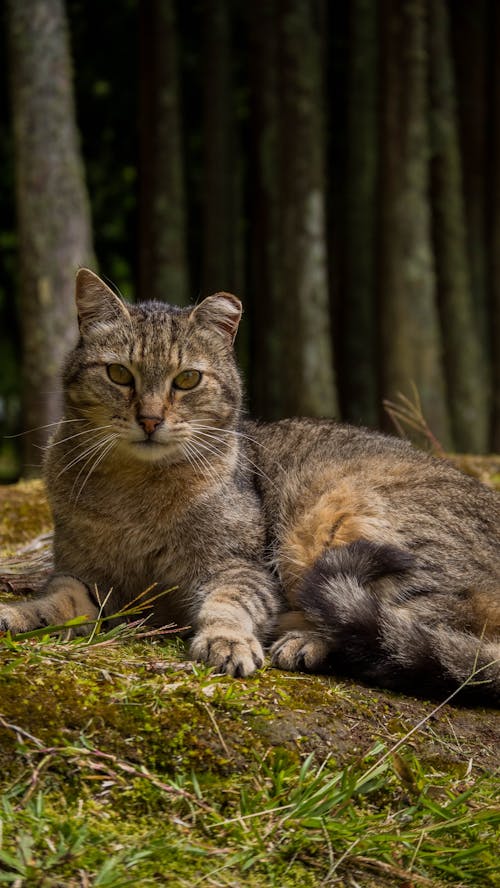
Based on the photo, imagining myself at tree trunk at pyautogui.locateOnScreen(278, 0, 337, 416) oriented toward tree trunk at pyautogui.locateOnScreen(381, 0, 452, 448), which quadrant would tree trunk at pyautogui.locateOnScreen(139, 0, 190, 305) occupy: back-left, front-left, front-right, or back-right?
back-left

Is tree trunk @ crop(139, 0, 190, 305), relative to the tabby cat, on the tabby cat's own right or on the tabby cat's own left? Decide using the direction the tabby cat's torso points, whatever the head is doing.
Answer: on the tabby cat's own right

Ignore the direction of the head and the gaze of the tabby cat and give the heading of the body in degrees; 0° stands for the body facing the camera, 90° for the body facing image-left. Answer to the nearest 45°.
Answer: approximately 45°

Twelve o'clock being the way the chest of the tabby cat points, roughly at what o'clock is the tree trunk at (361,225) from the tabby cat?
The tree trunk is roughly at 5 o'clock from the tabby cat.

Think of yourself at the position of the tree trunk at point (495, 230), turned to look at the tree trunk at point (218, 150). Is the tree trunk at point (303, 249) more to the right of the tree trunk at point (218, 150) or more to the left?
left

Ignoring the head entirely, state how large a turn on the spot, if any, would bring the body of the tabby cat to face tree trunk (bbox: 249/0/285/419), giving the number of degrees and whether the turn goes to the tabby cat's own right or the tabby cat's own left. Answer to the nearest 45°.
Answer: approximately 135° to the tabby cat's own right

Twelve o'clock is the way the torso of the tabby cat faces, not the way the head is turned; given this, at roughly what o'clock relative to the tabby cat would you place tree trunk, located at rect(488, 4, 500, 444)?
The tree trunk is roughly at 5 o'clock from the tabby cat.

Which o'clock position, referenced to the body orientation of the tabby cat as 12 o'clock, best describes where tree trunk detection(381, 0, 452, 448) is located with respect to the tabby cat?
The tree trunk is roughly at 5 o'clock from the tabby cat.

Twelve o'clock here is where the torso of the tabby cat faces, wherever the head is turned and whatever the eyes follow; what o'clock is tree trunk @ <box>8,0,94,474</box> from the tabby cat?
The tree trunk is roughly at 4 o'clock from the tabby cat.

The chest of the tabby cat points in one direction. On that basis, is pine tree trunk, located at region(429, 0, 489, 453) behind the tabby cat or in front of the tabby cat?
behind

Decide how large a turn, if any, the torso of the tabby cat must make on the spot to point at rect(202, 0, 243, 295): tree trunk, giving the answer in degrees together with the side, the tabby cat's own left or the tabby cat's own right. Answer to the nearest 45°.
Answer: approximately 135° to the tabby cat's own right

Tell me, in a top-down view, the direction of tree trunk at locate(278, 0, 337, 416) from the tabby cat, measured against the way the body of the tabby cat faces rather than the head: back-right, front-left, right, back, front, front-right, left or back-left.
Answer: back-right
